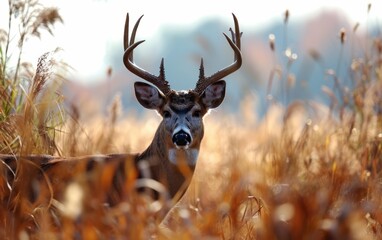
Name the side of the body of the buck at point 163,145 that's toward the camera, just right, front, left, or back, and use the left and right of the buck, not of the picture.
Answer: right
